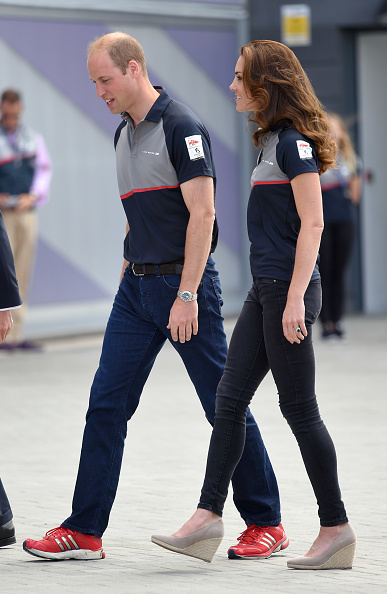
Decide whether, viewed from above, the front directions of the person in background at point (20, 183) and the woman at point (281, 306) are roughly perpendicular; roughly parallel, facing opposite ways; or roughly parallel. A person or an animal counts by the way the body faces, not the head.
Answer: roughly perpendicular

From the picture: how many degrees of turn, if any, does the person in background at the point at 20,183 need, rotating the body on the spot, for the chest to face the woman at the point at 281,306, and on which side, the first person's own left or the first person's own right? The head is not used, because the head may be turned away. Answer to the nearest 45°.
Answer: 0° — they already face them

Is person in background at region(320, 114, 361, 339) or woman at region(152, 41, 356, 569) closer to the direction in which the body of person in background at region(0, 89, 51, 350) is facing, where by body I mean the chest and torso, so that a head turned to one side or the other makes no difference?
the woman

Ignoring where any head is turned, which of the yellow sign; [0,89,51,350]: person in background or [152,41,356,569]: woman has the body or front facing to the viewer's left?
the woman

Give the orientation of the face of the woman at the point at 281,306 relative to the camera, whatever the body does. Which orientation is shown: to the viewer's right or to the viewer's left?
to the viewer's left

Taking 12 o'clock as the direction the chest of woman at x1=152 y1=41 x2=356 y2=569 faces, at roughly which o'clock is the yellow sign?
The yellow sign is roughly at 3 o'clock from the woman.

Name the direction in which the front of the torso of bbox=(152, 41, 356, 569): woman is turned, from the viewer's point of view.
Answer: to the viewer's left

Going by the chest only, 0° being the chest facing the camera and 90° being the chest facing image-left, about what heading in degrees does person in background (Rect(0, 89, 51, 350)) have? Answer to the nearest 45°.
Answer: approximately 0°

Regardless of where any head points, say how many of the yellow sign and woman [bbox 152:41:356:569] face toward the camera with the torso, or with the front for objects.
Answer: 1
